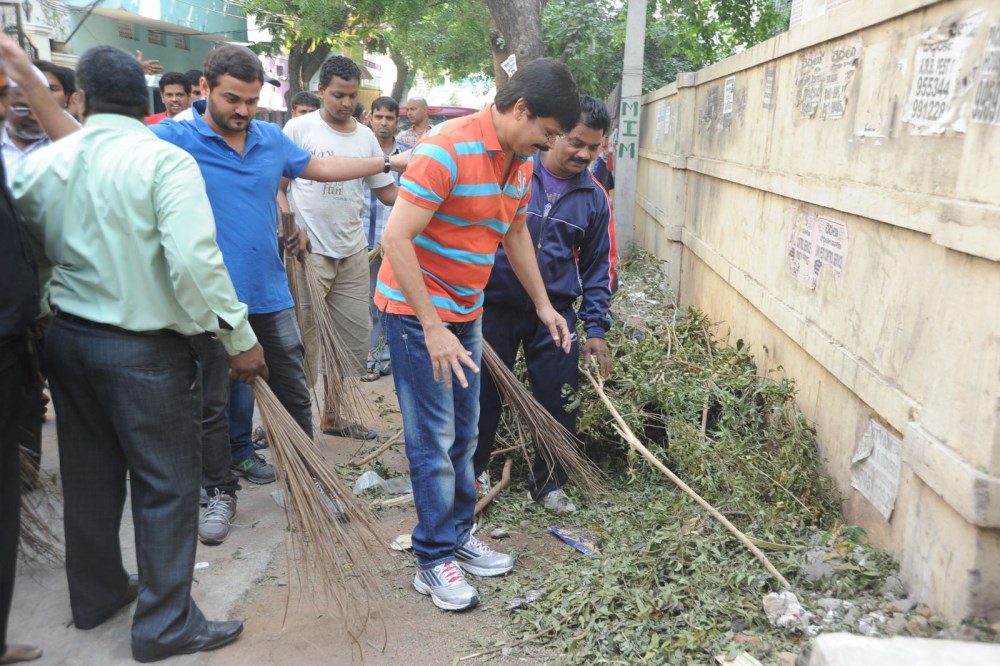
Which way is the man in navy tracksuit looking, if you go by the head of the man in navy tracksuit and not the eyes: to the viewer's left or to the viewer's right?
to the viewer's left

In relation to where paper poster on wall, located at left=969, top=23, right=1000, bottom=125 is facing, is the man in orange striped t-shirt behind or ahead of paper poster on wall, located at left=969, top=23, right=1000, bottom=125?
ahead

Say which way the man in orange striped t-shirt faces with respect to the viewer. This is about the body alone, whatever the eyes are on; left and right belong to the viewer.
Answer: facing the viewer and to the right of the viewer

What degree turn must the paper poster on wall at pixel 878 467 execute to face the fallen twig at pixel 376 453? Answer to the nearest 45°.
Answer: approximately 45° to its right

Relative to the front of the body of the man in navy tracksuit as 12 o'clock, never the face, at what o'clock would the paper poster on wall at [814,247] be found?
The paper poster on wall is roughly at 9 o'clock from the man in navy tracksuit.

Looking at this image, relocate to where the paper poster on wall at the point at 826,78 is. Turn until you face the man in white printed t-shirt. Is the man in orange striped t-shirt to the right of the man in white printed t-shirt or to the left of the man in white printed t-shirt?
left

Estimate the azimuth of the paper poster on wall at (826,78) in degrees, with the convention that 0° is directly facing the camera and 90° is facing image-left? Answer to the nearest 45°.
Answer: approximately 45°

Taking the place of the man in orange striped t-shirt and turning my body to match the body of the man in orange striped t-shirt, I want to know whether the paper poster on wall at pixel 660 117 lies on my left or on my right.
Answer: on my left

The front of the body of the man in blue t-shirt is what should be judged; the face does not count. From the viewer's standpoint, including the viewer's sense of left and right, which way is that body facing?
facing the viewer

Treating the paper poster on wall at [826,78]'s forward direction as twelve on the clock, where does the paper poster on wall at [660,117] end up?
the paper poster on wall at [660,117] is roughly at 4 o'clock from the paper poster on wall at [826,78].

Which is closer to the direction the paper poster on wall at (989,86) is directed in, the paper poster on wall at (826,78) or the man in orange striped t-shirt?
the man in orange striped t-shirt

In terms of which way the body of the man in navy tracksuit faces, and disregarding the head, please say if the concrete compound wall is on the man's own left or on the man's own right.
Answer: on the man's own left

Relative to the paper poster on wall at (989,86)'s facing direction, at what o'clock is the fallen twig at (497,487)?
The fallen twig is roughly at 2 o'clock from the paper poster on wall.

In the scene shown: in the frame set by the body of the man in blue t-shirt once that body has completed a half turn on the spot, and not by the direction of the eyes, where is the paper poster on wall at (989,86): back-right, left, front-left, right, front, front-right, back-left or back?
back-right

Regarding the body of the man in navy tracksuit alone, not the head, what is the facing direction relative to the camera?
toward the camera
